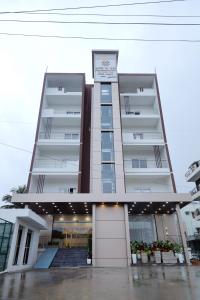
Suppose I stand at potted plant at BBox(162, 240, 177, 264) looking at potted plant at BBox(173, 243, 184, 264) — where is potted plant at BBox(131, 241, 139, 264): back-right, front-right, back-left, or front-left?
back-left

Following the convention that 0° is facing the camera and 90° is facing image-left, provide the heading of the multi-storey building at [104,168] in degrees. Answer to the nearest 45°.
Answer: approximately 0°

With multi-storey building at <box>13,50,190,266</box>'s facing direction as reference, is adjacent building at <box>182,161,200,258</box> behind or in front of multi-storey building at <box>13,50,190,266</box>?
behind

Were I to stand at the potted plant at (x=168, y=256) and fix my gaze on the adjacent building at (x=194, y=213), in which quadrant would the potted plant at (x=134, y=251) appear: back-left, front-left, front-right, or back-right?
back-left

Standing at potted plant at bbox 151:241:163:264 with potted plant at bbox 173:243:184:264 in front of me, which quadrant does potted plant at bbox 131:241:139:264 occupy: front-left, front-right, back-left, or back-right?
back-left
